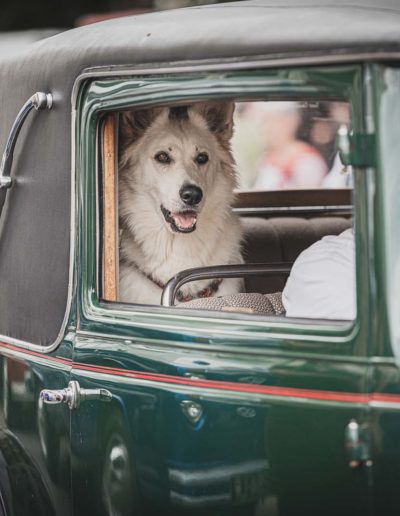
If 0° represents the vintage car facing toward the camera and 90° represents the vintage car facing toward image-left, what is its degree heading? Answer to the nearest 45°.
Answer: approximately 315°

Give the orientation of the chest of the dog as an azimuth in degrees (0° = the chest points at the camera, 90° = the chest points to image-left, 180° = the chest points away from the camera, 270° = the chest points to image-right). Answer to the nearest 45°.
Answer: approximately 0°
